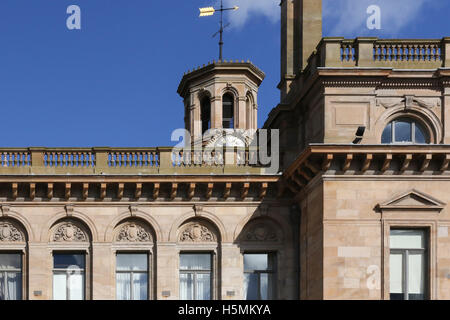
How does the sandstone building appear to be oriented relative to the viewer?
toward the camera
